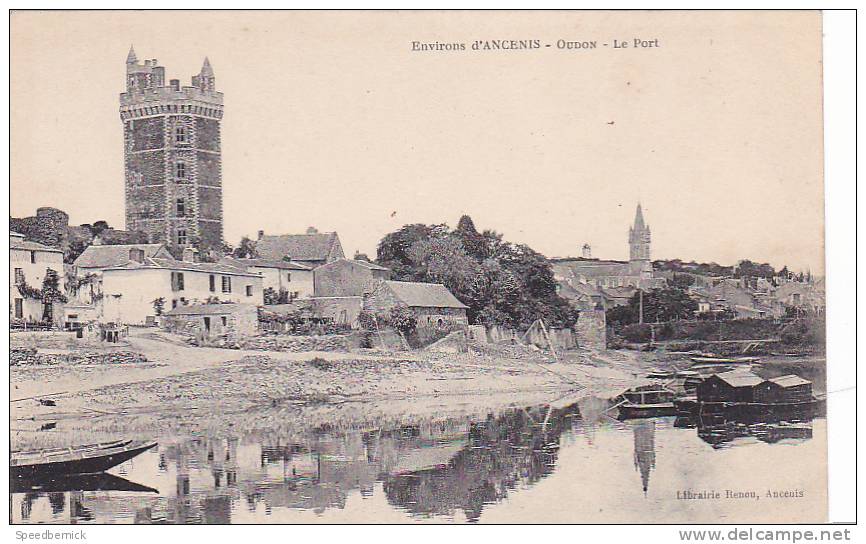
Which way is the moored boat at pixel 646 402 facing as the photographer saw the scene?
facing to the left of the viewer

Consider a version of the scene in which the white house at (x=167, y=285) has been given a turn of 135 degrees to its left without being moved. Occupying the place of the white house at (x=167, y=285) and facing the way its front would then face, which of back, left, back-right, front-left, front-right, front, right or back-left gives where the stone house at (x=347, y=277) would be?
right

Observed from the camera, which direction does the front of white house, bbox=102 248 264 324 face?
facing the viewer and to the right of the viewer

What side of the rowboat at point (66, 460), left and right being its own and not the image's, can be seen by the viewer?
right

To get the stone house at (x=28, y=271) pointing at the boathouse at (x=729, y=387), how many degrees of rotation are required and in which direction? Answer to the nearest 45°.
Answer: approximately 45° to its left

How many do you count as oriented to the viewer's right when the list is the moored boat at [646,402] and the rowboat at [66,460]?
1

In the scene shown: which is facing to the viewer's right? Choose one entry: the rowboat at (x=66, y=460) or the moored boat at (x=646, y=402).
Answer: the rowboat

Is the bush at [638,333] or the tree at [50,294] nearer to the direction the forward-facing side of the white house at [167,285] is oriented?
the bush
